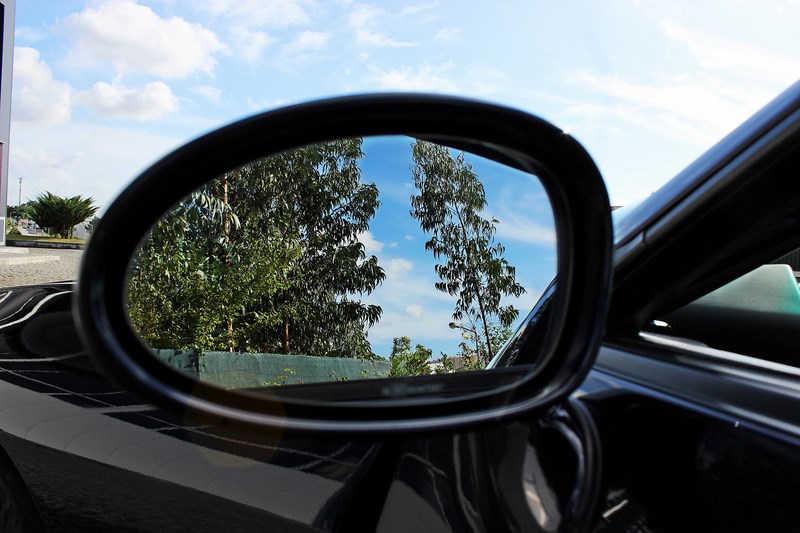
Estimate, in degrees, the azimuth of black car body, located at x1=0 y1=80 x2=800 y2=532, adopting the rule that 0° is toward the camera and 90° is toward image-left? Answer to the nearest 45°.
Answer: approximately 135°

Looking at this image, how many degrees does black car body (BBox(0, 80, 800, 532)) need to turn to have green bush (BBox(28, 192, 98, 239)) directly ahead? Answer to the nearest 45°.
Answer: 0° — it already faces it
